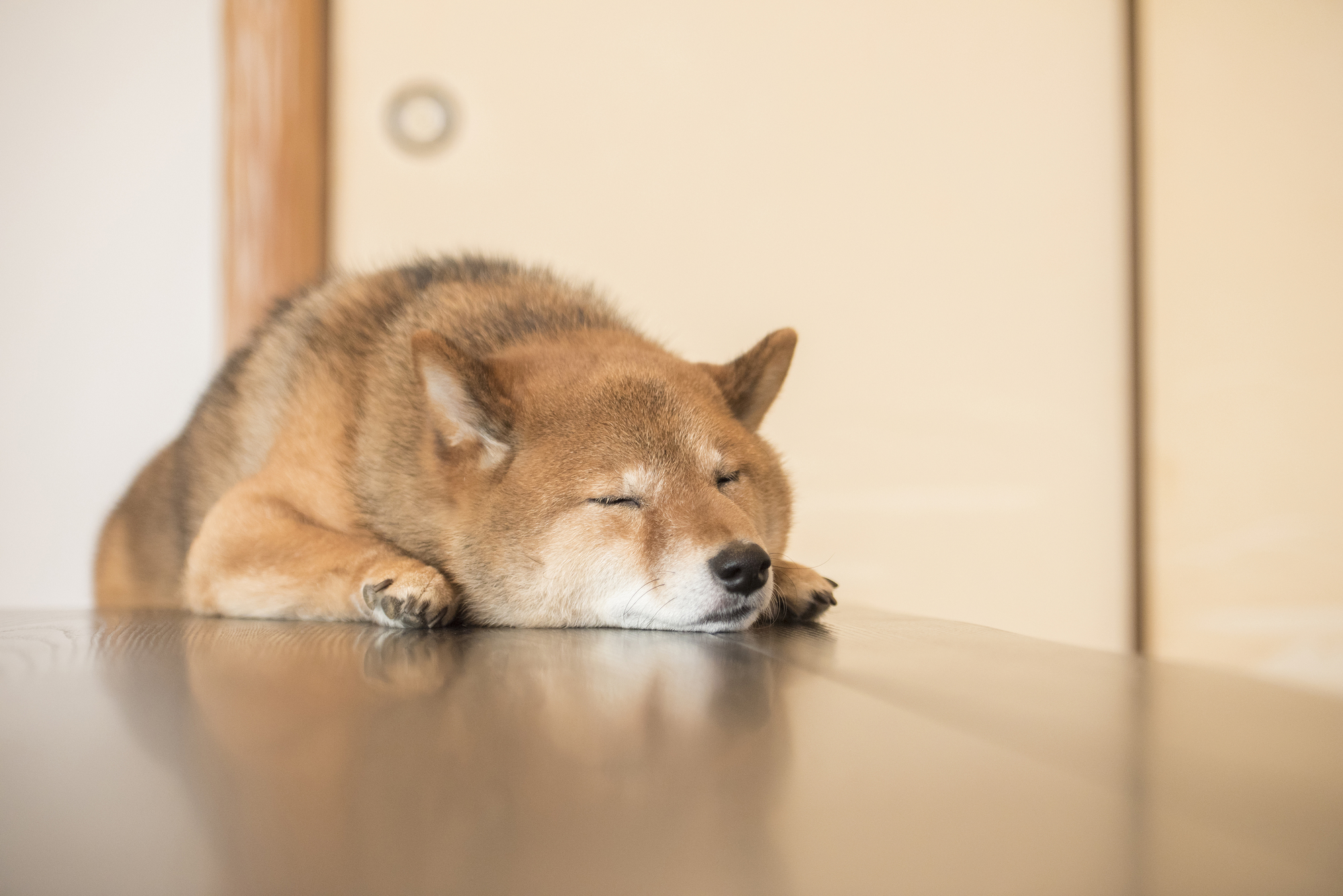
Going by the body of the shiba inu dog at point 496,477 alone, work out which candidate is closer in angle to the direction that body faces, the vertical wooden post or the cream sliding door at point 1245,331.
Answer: the cream sliding door

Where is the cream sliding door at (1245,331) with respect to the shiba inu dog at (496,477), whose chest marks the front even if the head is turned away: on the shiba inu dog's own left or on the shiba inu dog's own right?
on the shiba inu dog's own left

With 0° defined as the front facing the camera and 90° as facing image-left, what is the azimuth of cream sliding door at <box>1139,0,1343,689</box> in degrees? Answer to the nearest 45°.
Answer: approximately 45°

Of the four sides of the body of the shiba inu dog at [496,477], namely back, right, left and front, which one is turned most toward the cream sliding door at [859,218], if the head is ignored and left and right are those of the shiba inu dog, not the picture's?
left

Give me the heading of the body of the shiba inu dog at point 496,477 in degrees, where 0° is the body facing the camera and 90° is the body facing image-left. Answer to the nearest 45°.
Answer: approximately 315°
